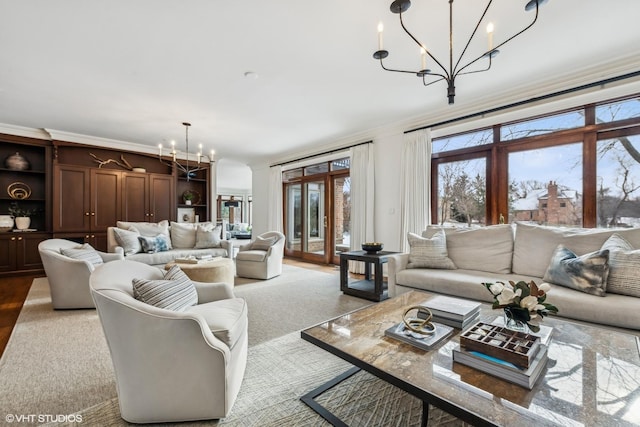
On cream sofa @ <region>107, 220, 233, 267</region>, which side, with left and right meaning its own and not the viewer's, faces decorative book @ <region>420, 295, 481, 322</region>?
front

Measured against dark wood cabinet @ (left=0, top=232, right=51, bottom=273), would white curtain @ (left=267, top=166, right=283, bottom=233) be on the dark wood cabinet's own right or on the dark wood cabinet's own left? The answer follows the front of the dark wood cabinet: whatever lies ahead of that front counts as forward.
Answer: on the dark wood cabinet's own left

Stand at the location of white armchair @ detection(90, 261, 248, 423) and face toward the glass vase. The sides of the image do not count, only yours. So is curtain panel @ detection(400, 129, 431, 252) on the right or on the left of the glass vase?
left

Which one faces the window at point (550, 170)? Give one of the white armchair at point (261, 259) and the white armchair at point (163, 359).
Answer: the white armchair at point (163, 359)

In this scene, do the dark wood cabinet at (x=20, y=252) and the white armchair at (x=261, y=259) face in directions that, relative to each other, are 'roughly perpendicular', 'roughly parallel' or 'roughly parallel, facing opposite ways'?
roughly perpendicular

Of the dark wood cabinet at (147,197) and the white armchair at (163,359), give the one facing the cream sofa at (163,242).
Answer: the dark wood cabinet

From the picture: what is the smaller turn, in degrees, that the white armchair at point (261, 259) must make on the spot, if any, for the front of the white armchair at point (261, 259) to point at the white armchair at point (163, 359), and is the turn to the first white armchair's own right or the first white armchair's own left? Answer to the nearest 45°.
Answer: approximately 45° to the first white armchair's own left

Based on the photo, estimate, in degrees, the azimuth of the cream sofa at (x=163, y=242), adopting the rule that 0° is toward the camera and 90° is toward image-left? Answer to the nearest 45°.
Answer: approximately 0°

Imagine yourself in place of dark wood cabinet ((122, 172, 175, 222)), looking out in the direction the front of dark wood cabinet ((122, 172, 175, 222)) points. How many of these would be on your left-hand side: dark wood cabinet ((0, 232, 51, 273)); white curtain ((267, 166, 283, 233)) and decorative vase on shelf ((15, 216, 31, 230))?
1

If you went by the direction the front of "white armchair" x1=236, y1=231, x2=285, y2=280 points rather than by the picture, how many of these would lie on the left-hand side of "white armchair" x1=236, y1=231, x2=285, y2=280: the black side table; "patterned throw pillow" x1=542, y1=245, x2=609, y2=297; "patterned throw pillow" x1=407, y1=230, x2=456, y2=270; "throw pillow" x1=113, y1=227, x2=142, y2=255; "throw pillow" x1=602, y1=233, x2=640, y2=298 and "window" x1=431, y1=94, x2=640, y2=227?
5

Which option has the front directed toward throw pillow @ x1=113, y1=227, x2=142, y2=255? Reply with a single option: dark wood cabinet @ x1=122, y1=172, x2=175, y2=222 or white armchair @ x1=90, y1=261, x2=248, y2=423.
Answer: the dark wood cabinet

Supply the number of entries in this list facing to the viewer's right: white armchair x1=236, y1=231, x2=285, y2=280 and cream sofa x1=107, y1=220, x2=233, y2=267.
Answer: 0

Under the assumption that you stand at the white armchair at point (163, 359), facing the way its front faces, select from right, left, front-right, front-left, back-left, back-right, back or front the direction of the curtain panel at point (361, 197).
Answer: front-left

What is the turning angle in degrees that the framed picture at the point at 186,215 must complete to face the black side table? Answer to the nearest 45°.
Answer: approximately 45° to its left
